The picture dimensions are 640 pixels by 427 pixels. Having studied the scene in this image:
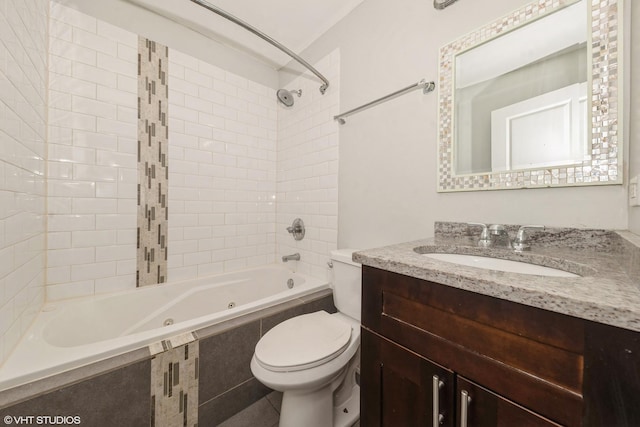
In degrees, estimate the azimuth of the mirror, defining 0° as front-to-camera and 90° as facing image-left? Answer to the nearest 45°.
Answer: approximately 45°

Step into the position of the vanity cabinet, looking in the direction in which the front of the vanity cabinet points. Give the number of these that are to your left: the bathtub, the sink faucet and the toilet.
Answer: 0

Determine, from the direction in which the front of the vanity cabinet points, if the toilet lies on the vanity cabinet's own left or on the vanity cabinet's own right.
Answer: on the vanity cabinet's own right

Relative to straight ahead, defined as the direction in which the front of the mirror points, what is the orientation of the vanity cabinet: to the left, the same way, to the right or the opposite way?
the same way

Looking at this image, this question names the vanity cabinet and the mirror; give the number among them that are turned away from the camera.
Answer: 0

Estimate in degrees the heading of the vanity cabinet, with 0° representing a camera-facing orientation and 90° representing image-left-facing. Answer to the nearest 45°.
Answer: approximately 45°

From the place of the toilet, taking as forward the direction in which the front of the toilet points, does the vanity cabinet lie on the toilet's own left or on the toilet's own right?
on the toilet's own left

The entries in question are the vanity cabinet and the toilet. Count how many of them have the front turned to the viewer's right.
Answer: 0

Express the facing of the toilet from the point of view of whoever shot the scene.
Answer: facing the viewer and to the left of the viewer

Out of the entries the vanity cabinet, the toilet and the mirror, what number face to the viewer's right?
0

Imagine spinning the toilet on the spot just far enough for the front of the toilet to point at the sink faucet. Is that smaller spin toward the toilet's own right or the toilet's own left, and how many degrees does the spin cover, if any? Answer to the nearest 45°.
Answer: approximately 135° to the toilet's own left
